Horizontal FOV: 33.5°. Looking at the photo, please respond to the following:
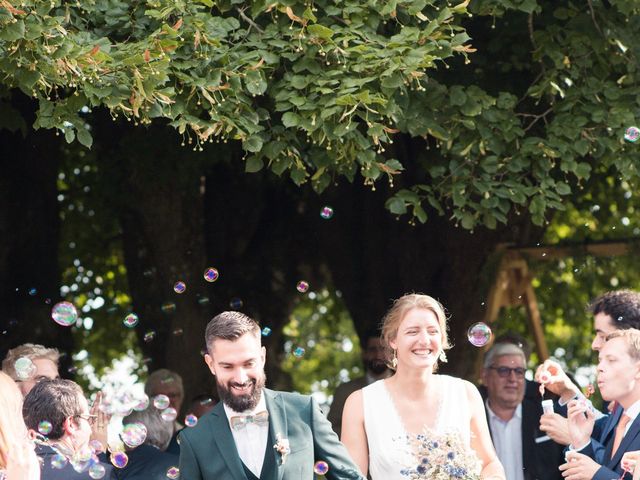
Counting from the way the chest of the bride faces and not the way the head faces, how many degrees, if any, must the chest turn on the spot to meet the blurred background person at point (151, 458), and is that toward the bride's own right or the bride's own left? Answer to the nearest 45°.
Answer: approximately 90° to the bride's own right

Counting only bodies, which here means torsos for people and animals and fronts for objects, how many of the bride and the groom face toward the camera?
2

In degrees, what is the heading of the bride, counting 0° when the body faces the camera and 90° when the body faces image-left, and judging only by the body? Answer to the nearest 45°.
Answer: approximately 0°

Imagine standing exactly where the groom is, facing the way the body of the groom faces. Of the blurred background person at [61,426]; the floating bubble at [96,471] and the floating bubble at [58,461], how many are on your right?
3

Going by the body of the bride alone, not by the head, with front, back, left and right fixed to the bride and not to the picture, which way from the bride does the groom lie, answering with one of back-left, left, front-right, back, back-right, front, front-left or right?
front-right

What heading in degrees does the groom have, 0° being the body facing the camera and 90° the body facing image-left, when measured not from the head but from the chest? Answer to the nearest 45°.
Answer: approximately 0°

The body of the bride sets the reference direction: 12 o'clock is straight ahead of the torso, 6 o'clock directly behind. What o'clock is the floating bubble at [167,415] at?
The floating bubble is roughly at 4 o'clock from the bride.
